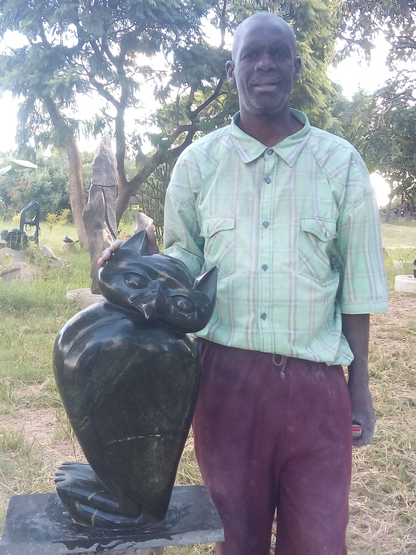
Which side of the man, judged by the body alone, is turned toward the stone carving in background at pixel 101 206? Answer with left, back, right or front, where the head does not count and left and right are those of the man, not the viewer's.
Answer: back

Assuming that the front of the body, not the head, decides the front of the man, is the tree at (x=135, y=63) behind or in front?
behind

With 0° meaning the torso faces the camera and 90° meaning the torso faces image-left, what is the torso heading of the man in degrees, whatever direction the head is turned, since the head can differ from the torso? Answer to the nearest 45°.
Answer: approximately 0°
